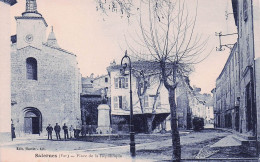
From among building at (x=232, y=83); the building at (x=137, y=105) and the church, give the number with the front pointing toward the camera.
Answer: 2

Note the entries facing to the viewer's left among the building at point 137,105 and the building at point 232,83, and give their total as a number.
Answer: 1

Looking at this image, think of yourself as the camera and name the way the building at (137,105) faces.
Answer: facing the viewer

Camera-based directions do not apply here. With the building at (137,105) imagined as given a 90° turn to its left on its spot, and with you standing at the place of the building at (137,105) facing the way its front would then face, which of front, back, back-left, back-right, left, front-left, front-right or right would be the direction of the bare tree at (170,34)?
right

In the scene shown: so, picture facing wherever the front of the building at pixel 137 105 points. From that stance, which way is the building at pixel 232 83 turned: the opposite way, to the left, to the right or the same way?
to the right

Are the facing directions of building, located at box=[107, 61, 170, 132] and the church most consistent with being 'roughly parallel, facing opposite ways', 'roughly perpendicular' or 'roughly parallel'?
roughly parallel

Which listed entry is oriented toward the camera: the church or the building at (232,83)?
the church

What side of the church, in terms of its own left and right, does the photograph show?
front

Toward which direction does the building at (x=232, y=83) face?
to the viewer's left
